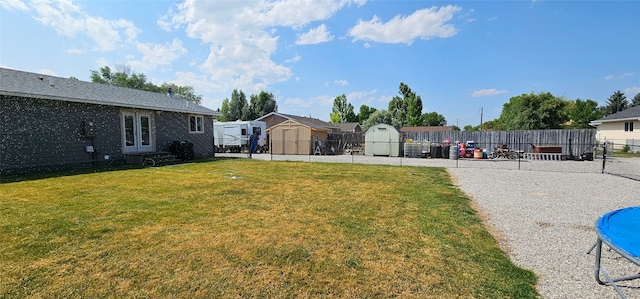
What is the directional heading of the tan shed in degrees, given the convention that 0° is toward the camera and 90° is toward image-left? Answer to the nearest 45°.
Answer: approximately 0°

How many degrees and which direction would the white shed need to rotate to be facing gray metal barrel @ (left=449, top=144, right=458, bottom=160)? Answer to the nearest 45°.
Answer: approximately 90° to its left

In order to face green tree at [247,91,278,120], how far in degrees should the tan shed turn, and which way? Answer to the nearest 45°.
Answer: approximately 180°

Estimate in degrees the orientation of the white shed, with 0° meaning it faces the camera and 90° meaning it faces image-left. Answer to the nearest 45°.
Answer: approximately 0°

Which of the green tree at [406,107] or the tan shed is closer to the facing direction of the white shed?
the tan shed

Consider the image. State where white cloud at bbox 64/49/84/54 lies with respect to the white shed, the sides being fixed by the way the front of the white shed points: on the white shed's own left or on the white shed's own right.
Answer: on the white shed's own right

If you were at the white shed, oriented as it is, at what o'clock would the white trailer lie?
The white trailer is roughly at 3 o'clock from the white shed.

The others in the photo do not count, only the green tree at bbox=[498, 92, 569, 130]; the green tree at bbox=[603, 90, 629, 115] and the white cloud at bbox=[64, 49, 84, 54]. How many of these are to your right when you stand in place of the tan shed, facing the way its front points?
1

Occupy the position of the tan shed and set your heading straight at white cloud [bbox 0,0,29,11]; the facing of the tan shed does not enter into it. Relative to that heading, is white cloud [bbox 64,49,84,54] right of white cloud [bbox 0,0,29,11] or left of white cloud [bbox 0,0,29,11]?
right

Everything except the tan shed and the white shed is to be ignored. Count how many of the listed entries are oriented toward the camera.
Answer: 2

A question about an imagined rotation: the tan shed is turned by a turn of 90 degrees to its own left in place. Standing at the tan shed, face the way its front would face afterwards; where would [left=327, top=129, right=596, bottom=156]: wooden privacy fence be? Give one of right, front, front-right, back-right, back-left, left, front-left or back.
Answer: front
